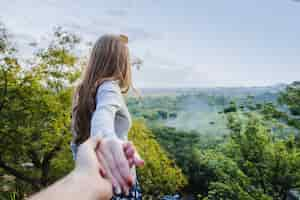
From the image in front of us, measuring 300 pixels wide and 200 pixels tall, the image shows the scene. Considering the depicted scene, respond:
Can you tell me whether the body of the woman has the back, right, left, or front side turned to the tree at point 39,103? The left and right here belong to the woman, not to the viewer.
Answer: left
